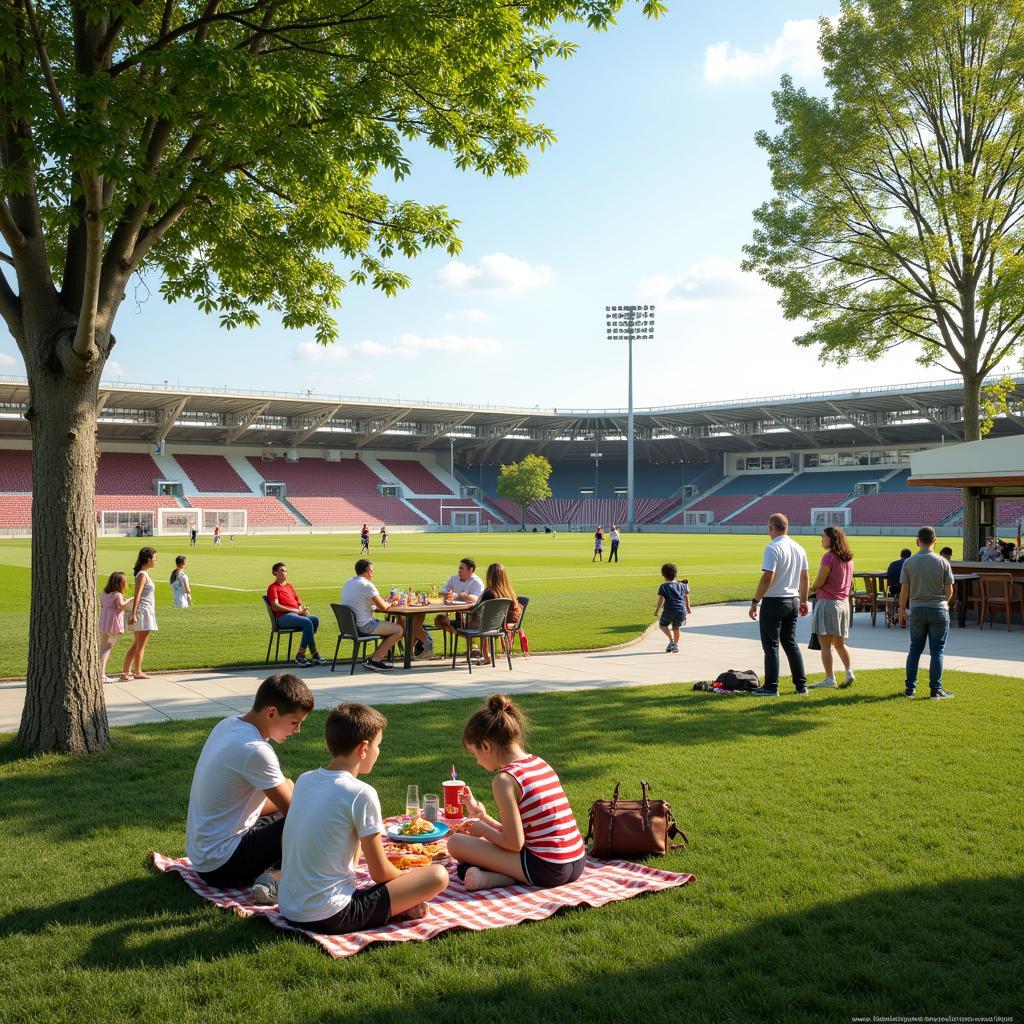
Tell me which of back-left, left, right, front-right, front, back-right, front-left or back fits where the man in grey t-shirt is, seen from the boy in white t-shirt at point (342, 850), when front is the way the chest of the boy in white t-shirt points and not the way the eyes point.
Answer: front

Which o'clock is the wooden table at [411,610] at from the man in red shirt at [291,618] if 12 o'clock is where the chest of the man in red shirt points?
The wooden table is roughly at 11 o'clock from the man in red shirt.

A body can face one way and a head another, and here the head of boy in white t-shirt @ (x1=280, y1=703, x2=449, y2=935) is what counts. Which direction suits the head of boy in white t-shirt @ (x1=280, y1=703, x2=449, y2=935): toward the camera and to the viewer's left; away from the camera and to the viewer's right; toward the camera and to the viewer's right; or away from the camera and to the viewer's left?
away from the camera and to the viewer's right

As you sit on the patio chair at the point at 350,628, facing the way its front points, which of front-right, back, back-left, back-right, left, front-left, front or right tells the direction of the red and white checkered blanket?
back-right

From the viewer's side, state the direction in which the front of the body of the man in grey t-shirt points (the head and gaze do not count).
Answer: away from the camera

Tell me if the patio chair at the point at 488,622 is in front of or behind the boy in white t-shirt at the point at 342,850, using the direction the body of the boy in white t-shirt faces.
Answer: in front

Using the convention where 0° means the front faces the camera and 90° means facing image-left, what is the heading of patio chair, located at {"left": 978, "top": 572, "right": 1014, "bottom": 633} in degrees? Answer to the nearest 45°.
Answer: approximately 180°

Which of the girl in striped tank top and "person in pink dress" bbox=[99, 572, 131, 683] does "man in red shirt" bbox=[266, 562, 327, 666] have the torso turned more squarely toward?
the girl in striped tank top
